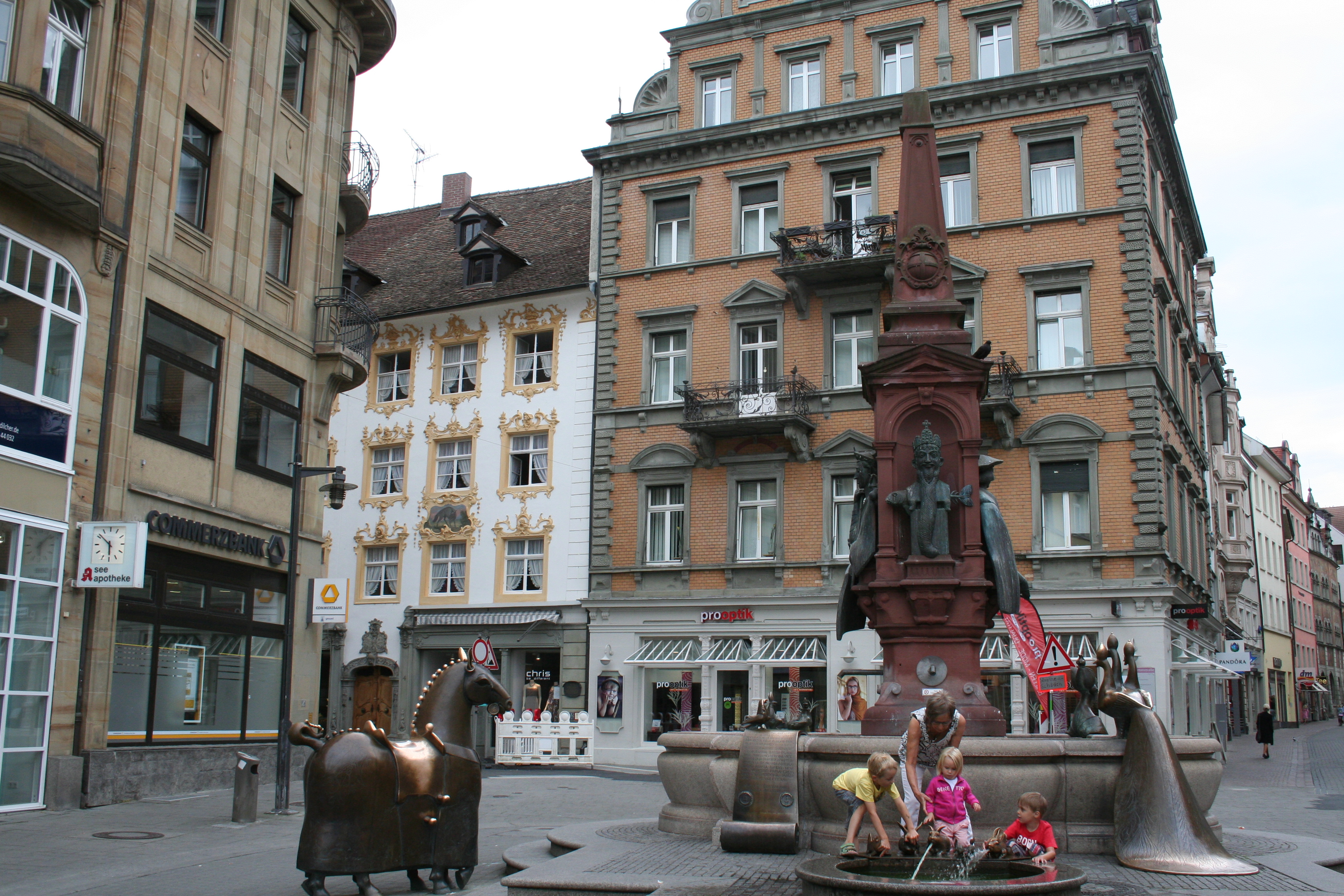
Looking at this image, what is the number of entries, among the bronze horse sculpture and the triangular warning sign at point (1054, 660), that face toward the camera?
1

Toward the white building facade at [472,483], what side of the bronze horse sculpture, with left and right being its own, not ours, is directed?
left

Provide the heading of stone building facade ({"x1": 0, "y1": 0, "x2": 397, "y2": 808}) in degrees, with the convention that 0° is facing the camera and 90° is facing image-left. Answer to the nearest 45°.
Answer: approximately 315°

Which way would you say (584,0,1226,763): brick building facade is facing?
toward the camera

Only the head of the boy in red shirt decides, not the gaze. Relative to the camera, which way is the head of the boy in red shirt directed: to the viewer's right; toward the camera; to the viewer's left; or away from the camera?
to the viewer's left

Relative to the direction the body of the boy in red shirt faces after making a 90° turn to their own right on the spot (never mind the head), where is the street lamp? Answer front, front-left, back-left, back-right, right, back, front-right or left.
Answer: front

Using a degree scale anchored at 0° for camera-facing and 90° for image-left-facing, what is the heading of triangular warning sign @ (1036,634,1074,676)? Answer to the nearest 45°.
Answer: approximately 0°

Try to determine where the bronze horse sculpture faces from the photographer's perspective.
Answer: facing to the right of the viewer

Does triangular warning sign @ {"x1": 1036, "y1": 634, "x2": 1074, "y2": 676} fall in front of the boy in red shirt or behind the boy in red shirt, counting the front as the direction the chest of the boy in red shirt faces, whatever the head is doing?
behind

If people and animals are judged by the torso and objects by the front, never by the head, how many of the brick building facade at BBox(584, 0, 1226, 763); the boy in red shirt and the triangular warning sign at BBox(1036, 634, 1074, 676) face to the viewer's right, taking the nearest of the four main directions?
0

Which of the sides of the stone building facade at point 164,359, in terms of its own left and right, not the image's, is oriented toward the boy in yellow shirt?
front

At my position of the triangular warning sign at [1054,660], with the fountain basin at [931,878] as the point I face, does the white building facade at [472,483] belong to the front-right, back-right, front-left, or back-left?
back-right
